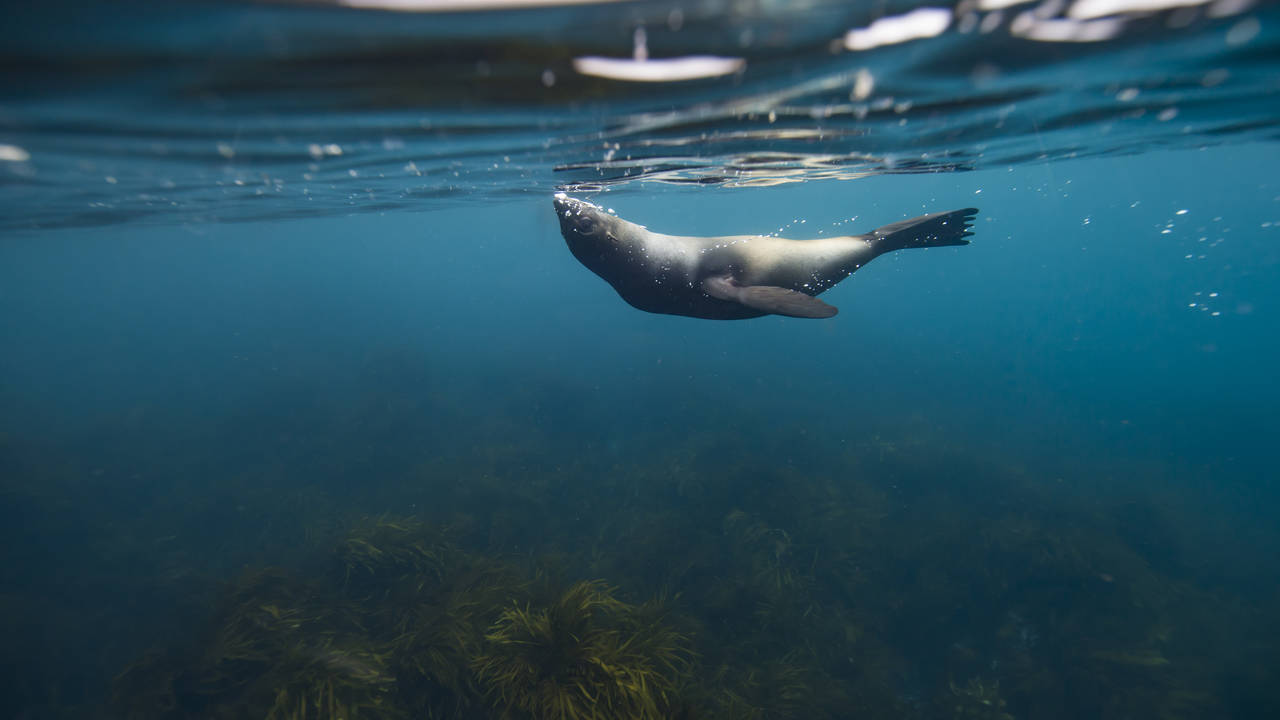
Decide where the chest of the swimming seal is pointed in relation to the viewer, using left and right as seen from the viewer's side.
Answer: facing to the left of the viewer
